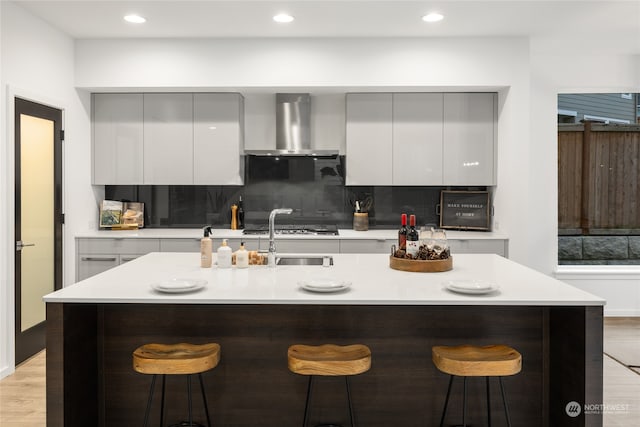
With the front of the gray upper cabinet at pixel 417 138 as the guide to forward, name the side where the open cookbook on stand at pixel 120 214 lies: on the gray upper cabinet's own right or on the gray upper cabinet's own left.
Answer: on the gray upper cabinet's own right

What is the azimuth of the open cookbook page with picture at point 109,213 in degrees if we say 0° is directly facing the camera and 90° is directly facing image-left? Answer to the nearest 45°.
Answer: approximately 0°

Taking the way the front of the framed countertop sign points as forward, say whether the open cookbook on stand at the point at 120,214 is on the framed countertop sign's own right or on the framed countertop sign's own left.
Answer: on the framed countertop sign's own right

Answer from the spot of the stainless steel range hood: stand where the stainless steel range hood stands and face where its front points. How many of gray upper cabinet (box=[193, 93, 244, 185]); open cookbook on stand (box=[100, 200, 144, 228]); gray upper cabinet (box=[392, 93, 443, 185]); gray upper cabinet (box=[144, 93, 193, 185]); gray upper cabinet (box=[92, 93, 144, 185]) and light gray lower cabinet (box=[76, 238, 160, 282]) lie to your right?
5

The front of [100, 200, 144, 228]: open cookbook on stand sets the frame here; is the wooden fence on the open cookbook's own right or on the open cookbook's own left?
on the open cookbook's own left
